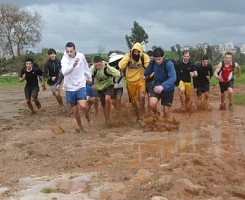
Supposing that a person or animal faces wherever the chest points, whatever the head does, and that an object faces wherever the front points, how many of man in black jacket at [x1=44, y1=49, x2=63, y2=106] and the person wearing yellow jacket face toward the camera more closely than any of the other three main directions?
2

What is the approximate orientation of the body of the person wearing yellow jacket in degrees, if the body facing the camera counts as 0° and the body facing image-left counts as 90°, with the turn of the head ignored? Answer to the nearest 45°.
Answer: approximately 0°

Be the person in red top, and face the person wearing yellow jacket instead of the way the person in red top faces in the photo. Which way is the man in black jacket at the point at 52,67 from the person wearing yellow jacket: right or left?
right

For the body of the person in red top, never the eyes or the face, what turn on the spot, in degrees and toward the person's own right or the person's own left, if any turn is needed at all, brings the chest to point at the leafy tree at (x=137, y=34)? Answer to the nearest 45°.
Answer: approximately 180°

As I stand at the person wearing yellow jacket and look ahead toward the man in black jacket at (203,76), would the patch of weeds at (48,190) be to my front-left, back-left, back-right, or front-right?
back-right
